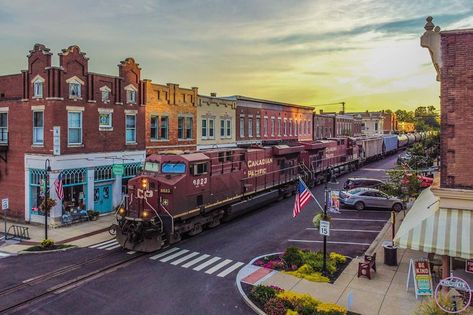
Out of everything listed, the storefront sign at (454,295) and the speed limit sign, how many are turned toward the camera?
2

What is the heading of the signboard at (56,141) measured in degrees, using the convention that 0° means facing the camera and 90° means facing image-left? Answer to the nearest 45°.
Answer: approximately 0°

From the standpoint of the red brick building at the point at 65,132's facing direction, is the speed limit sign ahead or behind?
ahead

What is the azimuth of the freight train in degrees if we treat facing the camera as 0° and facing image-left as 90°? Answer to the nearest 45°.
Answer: approximately 45°

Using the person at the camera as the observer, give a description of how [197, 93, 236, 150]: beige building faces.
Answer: facing the viewer and to the right of the viewer

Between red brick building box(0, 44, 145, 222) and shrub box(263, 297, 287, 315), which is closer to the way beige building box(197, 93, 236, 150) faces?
the shrub
